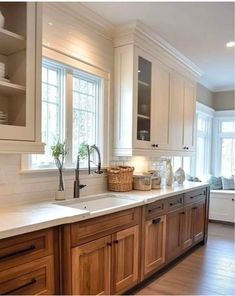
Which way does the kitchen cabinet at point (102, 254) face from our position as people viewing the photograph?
facing the viewer and to the right of the viewer

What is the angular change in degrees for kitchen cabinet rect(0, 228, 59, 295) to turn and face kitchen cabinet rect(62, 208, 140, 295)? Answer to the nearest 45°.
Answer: approximately 90° to its left

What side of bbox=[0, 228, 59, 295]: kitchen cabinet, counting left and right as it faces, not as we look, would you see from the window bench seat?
left

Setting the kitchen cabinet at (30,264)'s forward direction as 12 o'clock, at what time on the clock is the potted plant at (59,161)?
The potted plant is roughly at 8 o'clock from the kitchen cabinet.

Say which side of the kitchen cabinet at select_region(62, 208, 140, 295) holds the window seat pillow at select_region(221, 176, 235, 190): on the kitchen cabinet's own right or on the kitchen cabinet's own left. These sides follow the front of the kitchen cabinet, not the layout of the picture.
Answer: on the kitchen cabinet's own left

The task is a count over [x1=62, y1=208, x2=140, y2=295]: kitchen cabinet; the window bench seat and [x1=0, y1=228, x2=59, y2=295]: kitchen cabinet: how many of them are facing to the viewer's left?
0

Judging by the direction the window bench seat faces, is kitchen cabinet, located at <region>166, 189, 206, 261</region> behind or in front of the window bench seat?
in front

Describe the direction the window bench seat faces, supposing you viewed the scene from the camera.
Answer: facing the viewer

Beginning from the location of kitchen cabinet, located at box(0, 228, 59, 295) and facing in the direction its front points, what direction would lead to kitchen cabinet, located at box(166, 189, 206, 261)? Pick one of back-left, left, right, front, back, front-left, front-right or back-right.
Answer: left

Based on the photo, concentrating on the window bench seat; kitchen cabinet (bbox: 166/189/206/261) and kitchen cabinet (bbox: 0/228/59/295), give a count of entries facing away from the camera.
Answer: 0

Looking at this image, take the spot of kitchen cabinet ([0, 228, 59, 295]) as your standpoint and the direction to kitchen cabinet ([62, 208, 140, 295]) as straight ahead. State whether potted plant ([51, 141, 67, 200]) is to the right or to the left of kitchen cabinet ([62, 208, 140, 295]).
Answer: left

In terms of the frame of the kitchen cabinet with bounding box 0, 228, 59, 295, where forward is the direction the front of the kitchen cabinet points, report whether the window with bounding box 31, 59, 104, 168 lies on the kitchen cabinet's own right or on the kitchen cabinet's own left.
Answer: on the kitchen cabinet's own left
